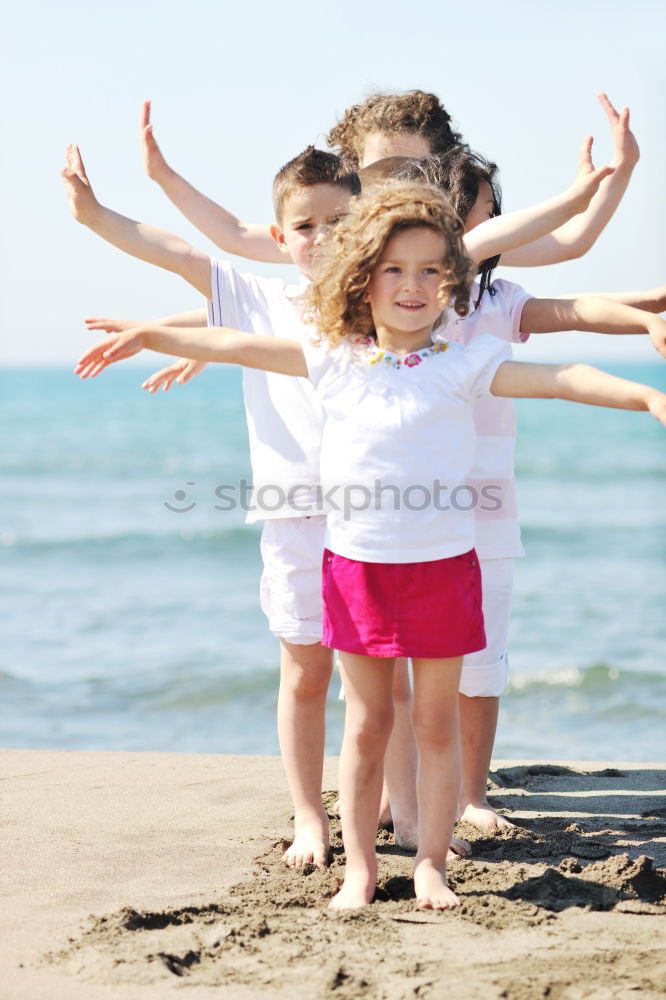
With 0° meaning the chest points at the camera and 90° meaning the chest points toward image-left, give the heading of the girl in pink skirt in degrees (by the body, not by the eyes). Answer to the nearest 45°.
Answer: approximately 0°

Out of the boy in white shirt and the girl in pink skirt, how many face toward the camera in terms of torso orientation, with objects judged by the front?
2
